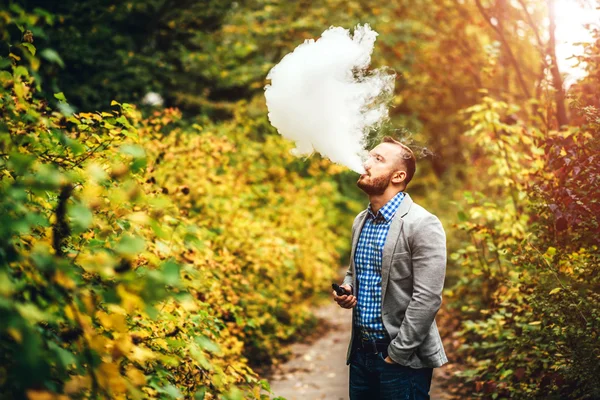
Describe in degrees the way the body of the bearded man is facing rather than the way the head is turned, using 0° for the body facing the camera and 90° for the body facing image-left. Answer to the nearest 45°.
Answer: approximately 45°

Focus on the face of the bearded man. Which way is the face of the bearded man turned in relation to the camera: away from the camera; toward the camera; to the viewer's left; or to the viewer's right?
to the viewer's left

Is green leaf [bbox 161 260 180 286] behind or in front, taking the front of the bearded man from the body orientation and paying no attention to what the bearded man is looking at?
in front
